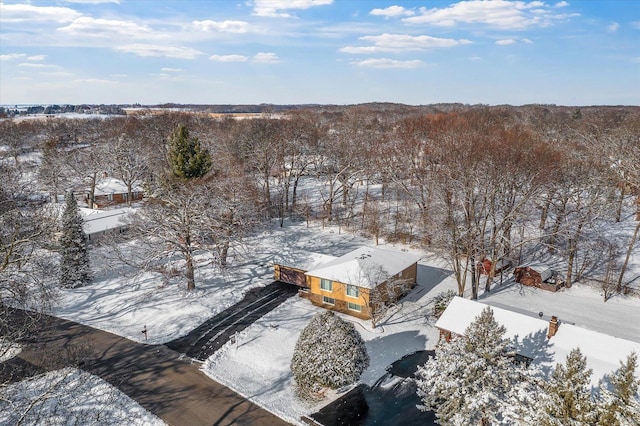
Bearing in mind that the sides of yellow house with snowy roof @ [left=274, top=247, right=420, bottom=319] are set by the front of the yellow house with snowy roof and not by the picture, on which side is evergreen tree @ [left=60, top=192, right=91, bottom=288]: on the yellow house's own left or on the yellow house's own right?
on the yellow house's own right

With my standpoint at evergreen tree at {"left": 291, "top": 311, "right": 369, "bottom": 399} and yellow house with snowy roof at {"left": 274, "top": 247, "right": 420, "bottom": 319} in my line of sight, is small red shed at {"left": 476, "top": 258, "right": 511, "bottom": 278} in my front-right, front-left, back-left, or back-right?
front-right

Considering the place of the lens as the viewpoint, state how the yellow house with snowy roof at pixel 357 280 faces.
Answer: facing the viewer and to the left of the viewer

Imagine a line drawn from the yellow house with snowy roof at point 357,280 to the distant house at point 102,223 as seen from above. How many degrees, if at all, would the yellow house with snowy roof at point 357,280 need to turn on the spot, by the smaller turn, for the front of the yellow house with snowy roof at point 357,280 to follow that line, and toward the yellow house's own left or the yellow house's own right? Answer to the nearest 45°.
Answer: approximately 90° to the yellow house's own right

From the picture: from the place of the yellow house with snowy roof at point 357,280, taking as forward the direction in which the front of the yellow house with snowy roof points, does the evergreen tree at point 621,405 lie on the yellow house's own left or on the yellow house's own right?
on the yellow house's own left

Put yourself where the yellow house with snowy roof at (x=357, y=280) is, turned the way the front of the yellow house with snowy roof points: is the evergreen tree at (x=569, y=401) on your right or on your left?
on your left

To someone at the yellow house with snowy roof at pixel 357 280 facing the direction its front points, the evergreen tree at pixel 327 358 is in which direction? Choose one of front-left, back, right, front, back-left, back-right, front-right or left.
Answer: front-left

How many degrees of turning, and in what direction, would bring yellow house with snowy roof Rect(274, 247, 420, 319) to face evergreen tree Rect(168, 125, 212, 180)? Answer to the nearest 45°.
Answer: approximately 90° to its right

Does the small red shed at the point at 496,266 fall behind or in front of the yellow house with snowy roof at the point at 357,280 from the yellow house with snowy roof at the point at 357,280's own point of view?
behind

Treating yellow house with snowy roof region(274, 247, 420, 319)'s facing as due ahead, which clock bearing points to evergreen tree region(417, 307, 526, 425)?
The evergreen tree is roughly at 10 o'clock from the yellow house with snowy roof.
